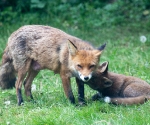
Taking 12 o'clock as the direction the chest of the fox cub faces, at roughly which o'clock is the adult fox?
The adult fox is roughly at 12 o'clock from the fox cub.

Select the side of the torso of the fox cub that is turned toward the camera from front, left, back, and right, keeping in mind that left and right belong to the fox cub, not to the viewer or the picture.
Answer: left
